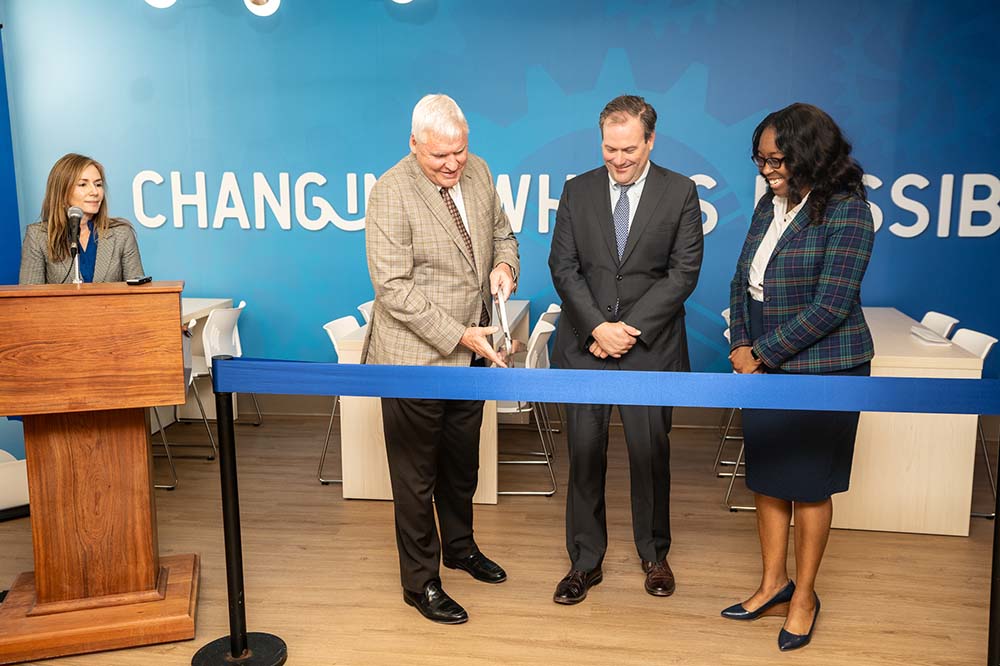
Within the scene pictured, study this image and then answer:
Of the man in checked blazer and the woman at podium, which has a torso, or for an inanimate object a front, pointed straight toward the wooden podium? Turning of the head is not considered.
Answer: the woman at podium

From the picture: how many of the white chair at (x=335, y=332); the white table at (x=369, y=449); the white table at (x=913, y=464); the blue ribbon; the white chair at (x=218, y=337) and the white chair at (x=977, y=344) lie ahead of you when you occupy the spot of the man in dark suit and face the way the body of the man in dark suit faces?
1

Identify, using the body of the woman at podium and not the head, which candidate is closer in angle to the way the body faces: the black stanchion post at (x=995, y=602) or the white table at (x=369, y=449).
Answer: the black stanchion post

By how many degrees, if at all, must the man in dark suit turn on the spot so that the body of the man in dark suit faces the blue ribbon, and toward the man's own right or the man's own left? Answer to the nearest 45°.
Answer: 0° — they already face it

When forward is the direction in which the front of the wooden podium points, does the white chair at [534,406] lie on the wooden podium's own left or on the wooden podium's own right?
on the wooden podium's own left

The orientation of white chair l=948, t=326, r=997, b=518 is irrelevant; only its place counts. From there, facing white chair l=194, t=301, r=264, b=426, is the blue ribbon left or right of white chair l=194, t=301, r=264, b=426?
left

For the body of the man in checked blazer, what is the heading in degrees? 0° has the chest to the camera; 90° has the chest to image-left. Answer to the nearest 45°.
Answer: approximately 315°

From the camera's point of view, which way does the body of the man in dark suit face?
toward the camera

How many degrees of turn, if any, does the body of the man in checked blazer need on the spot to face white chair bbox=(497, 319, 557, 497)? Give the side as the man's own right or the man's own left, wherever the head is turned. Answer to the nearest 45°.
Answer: approximately 135° to the man's own left

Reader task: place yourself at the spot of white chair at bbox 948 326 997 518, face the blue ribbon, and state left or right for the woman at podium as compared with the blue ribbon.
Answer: right

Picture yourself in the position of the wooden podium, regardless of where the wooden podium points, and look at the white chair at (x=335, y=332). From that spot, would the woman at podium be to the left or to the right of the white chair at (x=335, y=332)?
left

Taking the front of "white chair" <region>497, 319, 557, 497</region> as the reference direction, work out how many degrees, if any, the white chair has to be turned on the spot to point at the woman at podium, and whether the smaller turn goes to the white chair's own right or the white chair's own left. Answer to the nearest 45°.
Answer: approximately 45° to the white chair's own left

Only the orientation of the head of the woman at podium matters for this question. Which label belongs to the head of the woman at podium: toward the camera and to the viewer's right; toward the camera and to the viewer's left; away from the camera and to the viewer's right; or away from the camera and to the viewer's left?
toward the camera and to the viewer's right

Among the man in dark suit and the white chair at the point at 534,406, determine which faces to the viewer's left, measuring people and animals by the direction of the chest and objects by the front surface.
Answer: the white chair

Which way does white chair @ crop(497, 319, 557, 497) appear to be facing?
to the viewer's left

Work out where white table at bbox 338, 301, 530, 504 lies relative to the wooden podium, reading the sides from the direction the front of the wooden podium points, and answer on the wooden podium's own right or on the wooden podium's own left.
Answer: on the wooden podium's own left

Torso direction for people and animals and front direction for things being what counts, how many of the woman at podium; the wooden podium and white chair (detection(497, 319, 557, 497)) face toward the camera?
2

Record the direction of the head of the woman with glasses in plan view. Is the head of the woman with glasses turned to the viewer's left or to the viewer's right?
to the viewer's left

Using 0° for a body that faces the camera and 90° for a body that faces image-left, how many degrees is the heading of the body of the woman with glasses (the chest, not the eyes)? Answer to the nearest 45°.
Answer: approximately 45°
